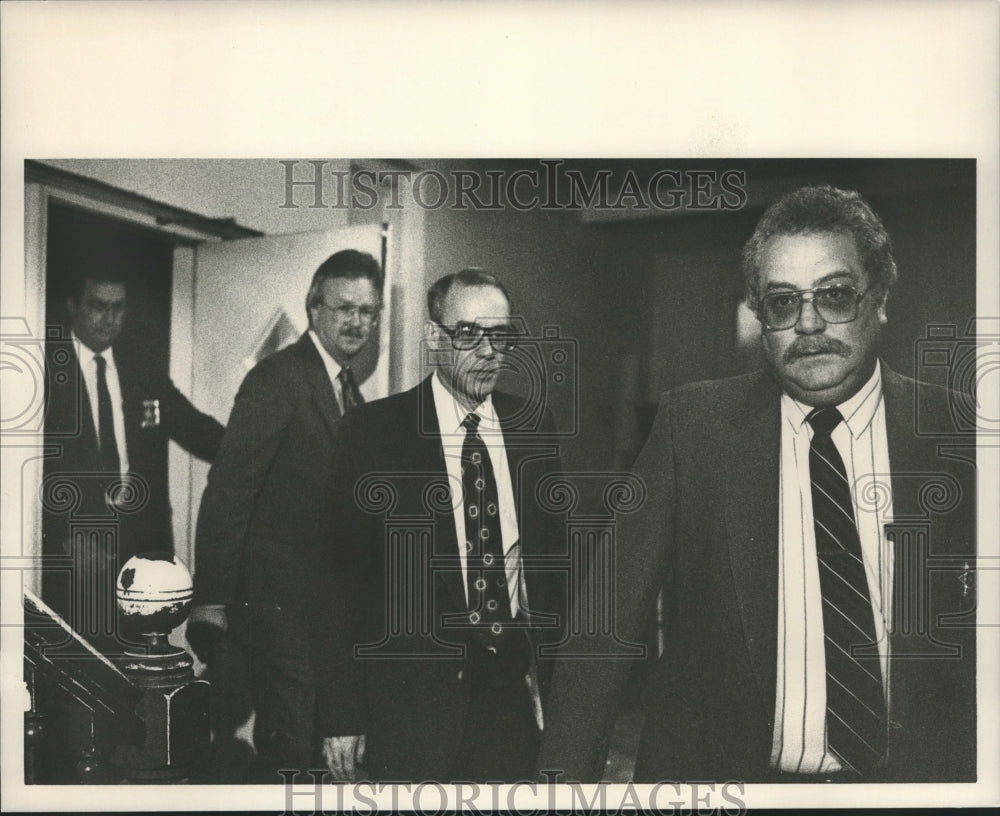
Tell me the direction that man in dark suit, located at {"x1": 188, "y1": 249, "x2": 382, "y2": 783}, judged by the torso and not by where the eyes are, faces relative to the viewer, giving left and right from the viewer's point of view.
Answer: facing the viewer and to the right of the viewer

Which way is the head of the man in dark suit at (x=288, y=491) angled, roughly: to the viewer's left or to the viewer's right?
to the viewer's right

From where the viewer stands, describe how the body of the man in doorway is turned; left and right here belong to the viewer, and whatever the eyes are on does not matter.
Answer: facing the viewer
